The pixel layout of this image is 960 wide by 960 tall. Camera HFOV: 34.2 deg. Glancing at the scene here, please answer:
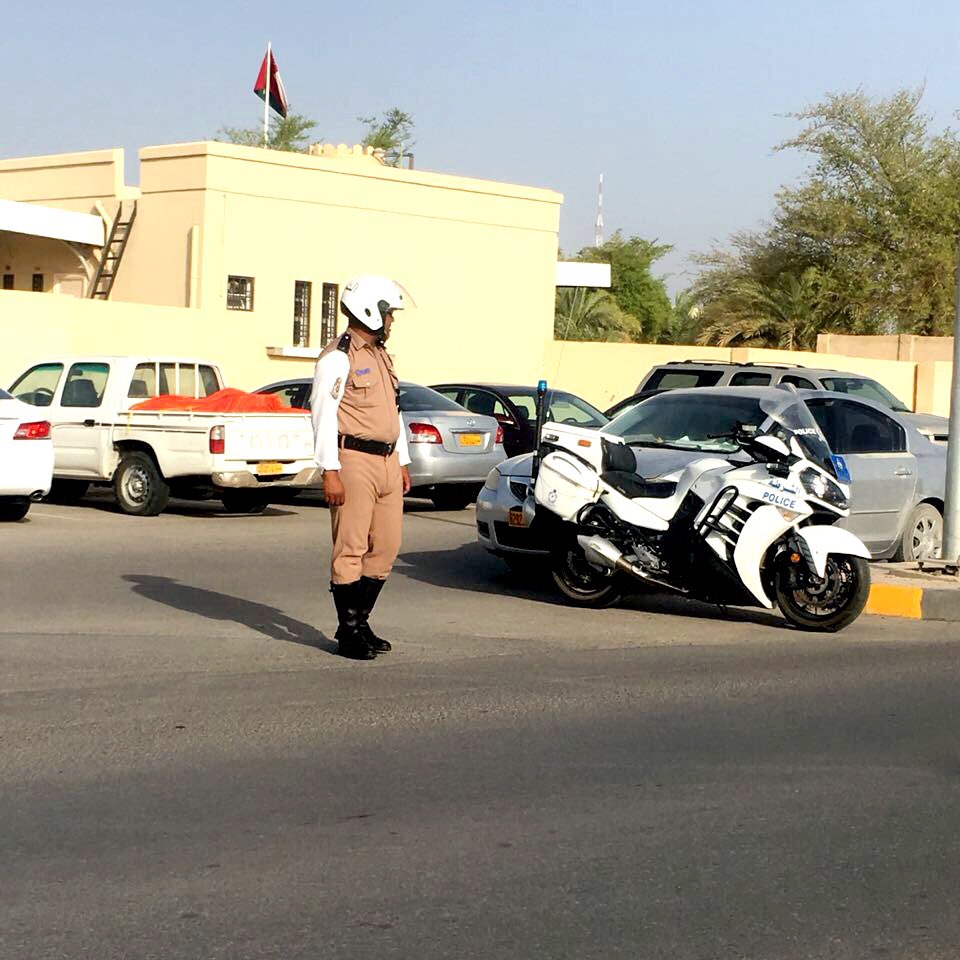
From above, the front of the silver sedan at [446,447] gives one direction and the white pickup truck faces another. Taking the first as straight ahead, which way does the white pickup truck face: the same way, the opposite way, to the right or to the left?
the same way

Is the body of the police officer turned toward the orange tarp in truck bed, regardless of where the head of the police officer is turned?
no

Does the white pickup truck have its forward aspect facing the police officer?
no

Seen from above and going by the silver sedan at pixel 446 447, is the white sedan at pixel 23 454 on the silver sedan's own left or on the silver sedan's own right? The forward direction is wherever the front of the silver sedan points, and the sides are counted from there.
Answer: on the silver sedan's own left

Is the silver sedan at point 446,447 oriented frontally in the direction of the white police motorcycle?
no

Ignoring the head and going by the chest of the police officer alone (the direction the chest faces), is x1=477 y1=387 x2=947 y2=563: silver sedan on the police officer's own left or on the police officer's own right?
on the police officer's own left

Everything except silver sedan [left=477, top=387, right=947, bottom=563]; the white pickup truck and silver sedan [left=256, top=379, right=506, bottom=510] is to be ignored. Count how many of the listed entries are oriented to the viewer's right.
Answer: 0

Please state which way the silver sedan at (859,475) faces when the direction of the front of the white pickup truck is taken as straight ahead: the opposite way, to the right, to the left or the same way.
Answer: to the left

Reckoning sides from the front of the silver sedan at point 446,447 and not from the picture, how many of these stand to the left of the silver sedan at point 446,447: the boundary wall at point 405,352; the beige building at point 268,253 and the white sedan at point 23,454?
1

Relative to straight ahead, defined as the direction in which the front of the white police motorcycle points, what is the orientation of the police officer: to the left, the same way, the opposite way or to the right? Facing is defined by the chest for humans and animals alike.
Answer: the same way

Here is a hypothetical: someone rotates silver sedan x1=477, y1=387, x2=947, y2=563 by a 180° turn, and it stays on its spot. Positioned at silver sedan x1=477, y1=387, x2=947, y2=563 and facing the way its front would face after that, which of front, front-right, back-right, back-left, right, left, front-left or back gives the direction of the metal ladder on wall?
left

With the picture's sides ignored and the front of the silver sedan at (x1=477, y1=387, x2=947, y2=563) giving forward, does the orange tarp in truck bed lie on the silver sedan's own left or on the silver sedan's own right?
on the silver sedan's own right

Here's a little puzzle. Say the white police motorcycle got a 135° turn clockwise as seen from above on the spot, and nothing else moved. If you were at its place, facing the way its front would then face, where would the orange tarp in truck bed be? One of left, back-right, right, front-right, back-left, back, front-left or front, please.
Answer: front-right

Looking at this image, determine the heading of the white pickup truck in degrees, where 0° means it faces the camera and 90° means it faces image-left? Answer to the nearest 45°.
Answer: approximately 135°

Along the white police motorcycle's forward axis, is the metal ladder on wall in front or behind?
behind

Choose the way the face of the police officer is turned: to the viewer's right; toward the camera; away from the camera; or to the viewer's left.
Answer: to the viewer's right

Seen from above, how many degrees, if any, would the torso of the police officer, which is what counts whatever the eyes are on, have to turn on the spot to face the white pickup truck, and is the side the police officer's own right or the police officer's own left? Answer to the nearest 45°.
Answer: approximately 135° to the police officer's own left

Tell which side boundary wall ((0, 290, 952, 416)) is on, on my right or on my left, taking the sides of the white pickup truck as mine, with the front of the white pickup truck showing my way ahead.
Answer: on my right

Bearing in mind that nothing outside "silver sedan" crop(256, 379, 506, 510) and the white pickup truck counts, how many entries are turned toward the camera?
0

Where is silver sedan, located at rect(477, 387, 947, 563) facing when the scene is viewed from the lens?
facing the viewer and to the left of the viewer

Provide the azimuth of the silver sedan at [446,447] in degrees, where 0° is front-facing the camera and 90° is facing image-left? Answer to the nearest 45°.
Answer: approximately 135°
